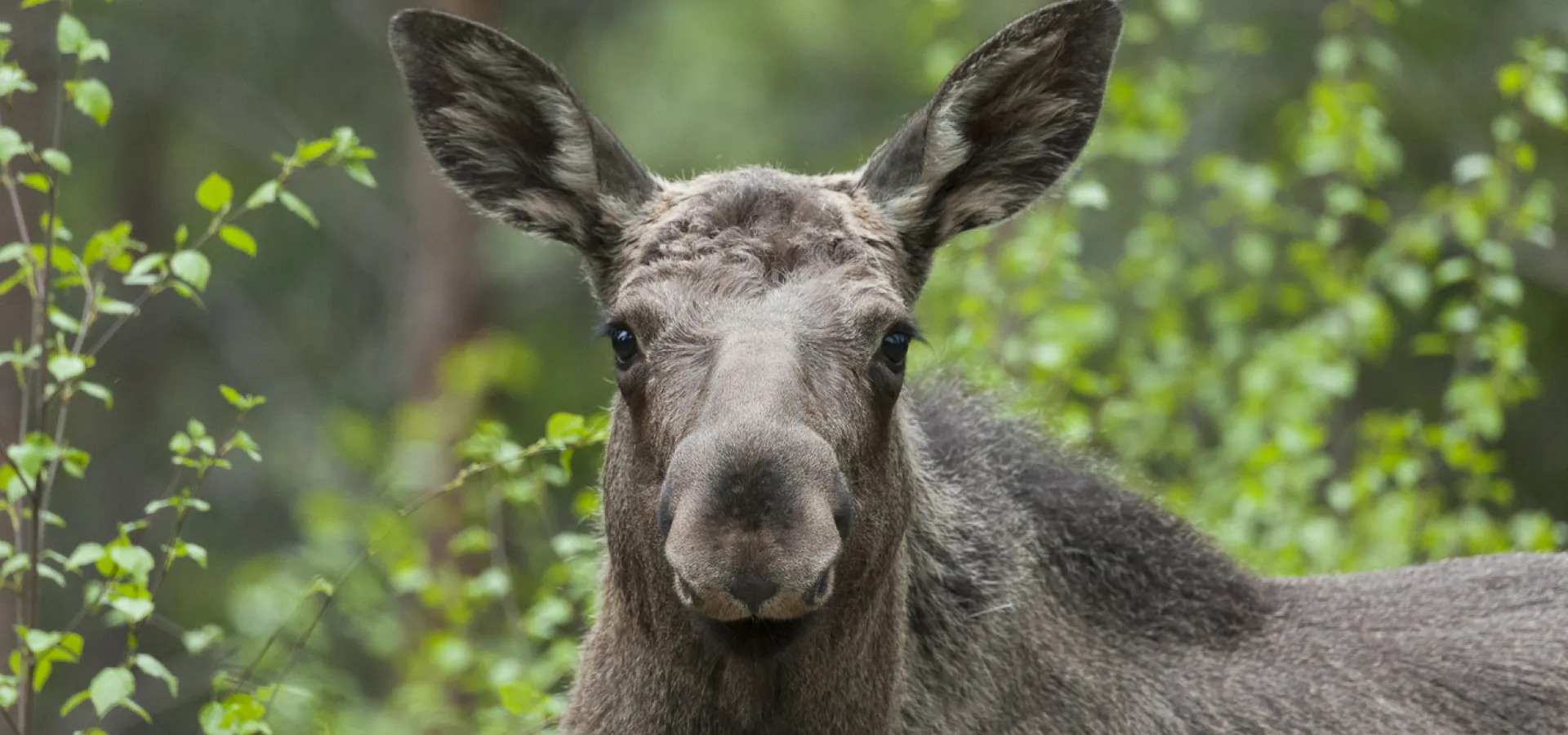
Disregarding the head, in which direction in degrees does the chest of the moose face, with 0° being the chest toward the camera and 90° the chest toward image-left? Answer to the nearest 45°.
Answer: approximately 45°

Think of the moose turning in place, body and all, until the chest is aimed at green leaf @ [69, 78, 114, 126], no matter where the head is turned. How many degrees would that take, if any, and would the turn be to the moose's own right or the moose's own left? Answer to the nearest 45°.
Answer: approximately 45° to the moose's own right

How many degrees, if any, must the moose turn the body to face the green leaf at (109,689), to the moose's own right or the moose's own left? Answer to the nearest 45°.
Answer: approximately 45° to the moose's own right
